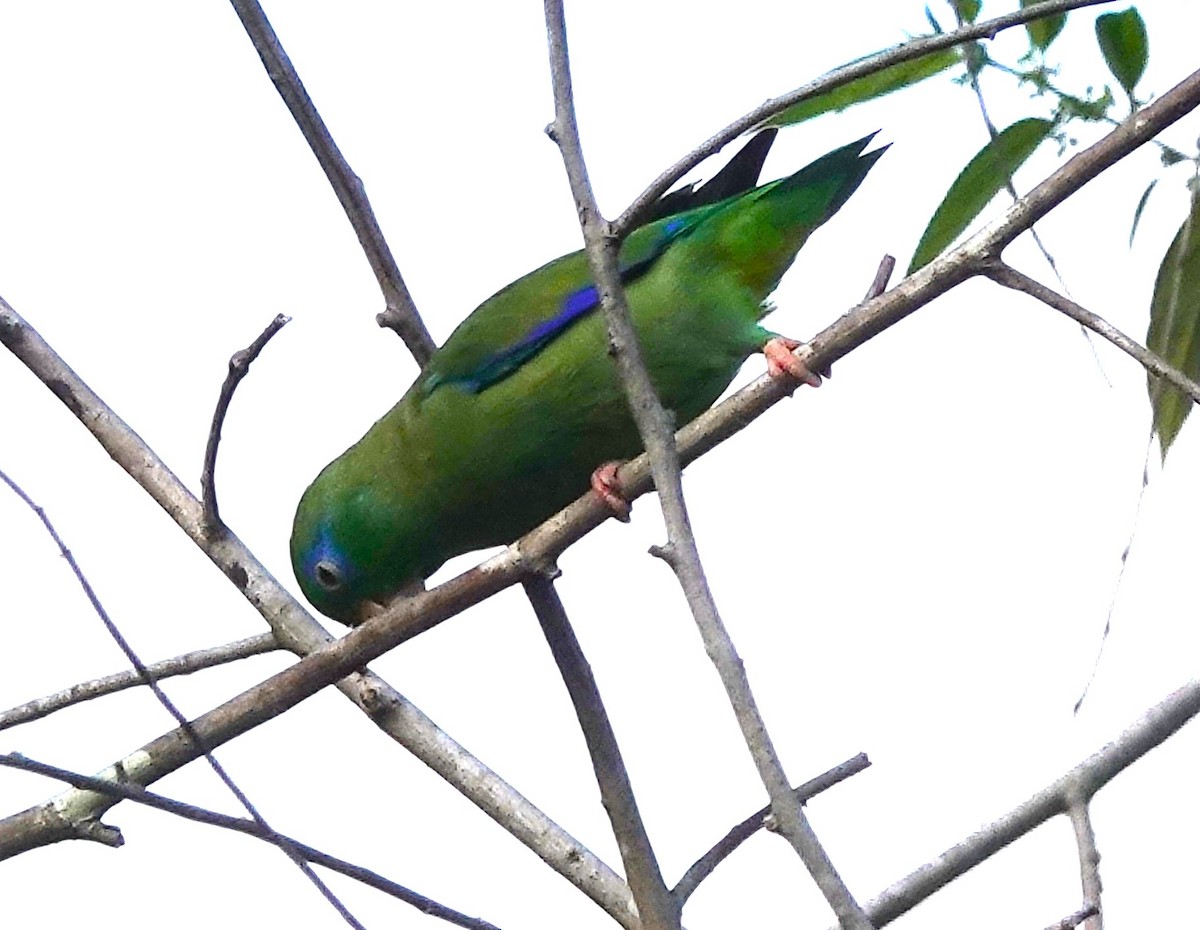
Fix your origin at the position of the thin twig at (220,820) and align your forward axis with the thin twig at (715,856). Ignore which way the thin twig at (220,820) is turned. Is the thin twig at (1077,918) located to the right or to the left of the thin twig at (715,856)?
right

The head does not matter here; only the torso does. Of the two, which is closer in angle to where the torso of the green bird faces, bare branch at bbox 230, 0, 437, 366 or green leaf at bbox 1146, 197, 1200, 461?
the bare branch

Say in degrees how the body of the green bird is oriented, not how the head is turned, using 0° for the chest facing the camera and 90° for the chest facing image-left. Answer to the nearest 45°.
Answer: approximately 90°
